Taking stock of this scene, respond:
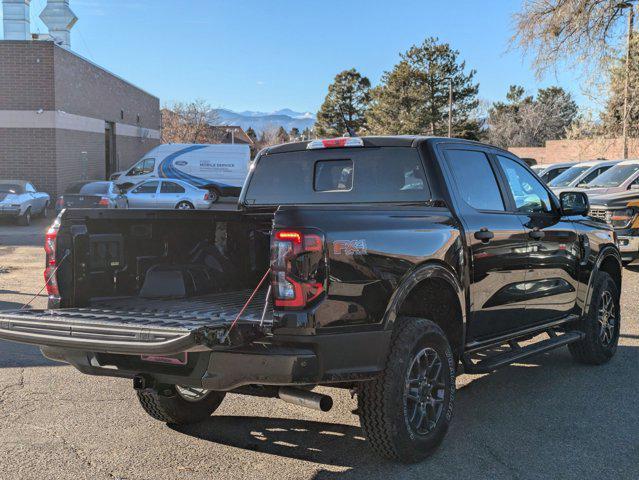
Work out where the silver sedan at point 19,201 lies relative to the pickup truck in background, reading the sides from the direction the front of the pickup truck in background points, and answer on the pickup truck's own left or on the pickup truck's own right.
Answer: on the pickup truck's own right

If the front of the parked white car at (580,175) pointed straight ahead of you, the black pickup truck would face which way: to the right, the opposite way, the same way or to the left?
the opposite way

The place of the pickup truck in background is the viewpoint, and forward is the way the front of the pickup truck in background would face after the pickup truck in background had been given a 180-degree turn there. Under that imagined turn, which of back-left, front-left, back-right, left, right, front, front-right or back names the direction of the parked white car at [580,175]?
front-left

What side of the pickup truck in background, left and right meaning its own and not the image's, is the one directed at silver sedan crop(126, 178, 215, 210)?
right

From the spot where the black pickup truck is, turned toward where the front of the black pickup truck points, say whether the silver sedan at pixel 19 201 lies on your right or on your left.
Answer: on your left

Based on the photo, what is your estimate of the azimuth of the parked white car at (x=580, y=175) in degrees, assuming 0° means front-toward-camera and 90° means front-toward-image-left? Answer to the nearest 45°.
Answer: approximately 45°

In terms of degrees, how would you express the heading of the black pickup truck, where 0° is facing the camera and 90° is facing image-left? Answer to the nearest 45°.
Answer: approximately 225°

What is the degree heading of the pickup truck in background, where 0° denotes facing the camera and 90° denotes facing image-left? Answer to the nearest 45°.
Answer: approximately 45°

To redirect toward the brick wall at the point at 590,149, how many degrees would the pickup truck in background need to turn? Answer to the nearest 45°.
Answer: approximately 135° to its right

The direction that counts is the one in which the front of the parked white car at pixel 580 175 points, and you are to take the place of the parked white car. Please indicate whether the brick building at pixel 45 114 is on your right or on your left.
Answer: on your right

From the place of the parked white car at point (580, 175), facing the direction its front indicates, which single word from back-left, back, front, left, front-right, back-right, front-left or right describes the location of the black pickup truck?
front-left

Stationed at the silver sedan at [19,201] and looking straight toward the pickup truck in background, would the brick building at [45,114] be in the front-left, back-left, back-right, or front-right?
back-left
